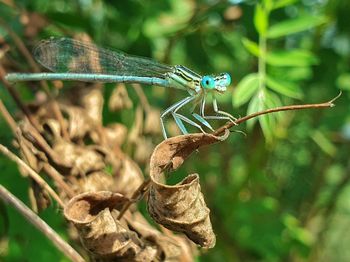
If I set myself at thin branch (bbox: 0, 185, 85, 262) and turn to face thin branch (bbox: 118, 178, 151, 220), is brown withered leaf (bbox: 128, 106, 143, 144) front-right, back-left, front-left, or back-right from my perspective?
front-left

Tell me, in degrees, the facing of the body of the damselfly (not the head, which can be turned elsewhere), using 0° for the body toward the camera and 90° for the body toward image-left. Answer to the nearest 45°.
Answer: approximately 270°

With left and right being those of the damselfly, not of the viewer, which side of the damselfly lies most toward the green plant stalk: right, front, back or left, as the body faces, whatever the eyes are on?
front
